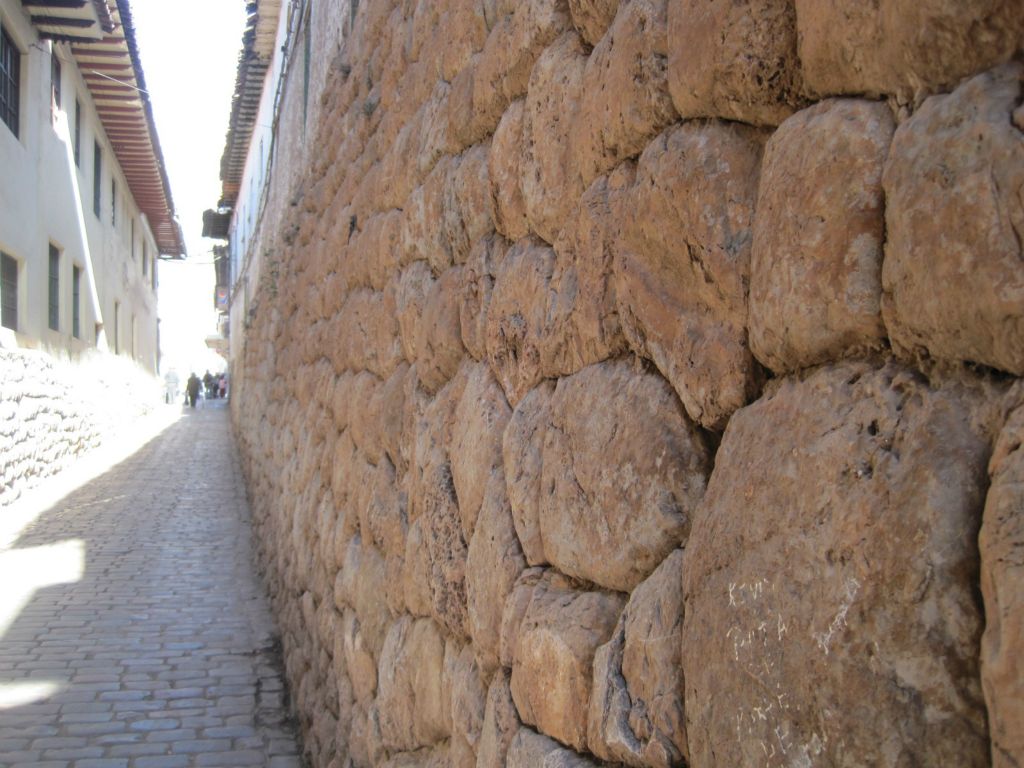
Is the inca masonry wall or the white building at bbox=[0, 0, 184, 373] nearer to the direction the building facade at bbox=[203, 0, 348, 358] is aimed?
the white building

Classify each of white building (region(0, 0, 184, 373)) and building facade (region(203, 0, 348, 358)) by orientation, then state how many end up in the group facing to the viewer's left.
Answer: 1

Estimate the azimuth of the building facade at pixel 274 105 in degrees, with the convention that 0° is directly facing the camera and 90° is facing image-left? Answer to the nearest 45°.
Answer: approximately 90°

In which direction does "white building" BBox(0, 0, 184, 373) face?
to the viewer's right

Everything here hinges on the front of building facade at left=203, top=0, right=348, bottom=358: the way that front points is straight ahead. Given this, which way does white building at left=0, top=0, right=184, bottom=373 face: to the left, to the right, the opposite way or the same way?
the opposite way
